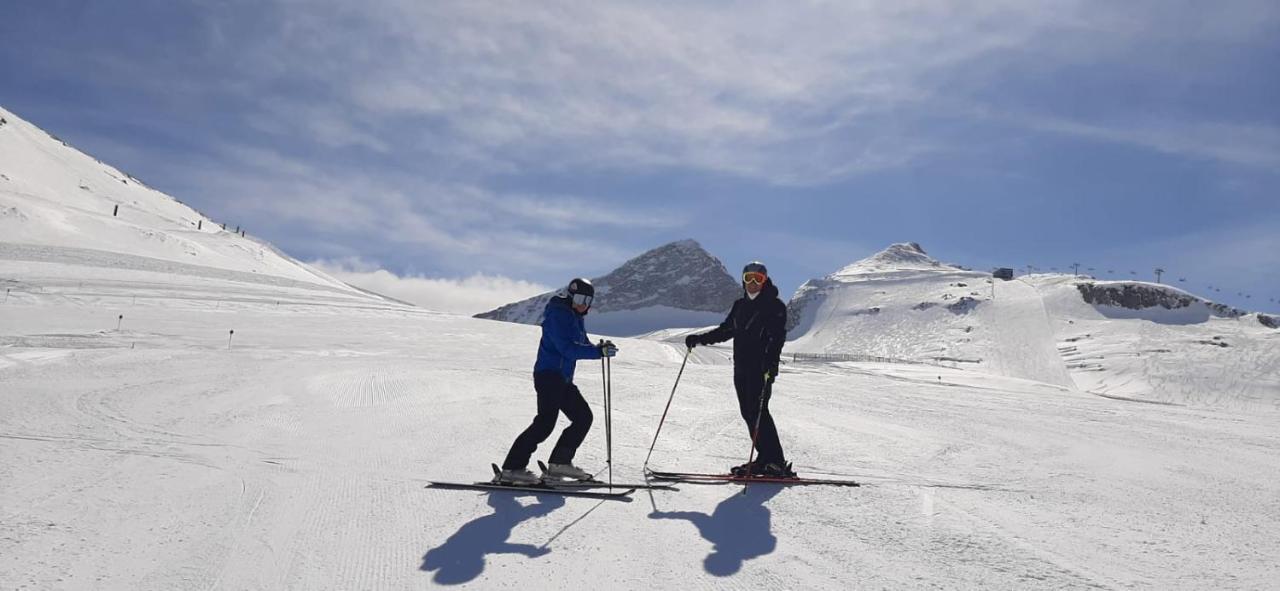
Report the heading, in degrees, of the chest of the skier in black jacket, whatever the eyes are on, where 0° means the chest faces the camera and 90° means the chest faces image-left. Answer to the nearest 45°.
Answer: approximately 45°

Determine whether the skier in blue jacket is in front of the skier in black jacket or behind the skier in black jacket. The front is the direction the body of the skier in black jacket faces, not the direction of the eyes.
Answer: in front

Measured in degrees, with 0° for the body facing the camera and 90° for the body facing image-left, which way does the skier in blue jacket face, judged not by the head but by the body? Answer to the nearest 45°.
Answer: approximately 270°

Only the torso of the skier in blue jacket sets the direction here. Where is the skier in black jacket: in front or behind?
in front

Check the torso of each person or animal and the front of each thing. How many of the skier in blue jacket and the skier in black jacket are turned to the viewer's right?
1
